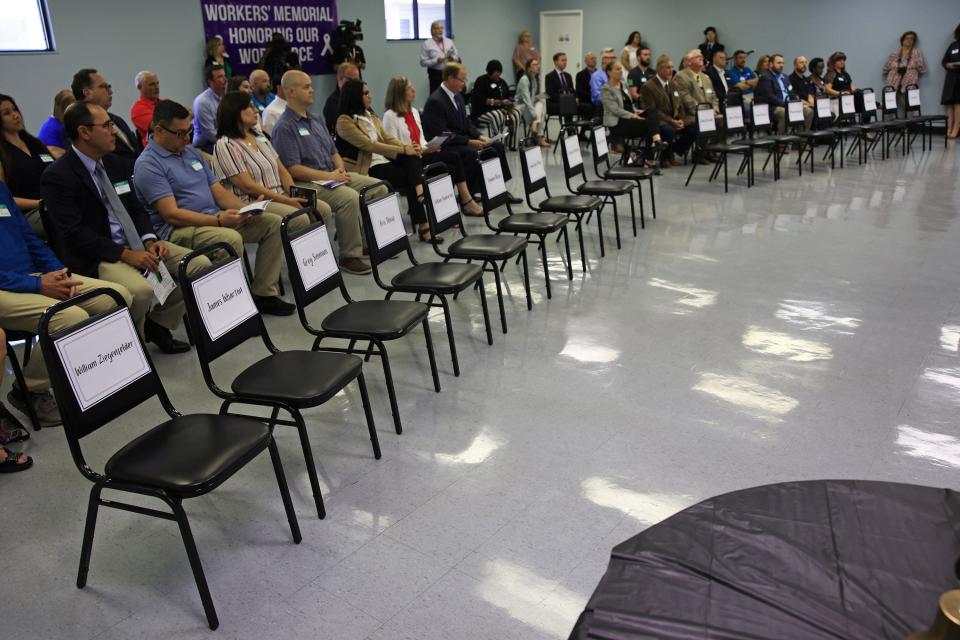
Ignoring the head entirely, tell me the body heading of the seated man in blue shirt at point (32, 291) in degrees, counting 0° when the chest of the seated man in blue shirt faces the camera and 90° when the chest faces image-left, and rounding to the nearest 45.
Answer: approximately 315°

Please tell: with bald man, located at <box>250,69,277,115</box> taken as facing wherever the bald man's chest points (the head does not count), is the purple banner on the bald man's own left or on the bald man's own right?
on the bald man's own left

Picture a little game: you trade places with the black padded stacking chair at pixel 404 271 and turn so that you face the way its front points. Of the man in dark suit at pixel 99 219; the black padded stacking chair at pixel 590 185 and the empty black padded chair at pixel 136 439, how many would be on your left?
1

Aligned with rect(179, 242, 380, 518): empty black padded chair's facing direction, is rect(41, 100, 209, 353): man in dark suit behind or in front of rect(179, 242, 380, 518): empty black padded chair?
behind

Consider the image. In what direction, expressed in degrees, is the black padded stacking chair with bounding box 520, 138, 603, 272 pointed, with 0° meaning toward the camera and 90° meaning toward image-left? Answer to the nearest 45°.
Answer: approximately 315°

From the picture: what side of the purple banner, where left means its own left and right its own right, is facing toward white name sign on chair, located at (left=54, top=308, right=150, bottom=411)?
front

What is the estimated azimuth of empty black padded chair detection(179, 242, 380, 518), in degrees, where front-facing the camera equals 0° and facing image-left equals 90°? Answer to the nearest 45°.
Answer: approximately 315°

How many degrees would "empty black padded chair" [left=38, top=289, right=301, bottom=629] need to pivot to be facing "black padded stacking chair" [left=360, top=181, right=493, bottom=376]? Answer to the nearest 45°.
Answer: approximately 90° to its left

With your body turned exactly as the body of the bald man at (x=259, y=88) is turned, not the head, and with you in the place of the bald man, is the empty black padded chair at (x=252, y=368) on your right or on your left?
on your right

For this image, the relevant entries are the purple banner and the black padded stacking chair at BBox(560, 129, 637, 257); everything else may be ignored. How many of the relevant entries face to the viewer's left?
0

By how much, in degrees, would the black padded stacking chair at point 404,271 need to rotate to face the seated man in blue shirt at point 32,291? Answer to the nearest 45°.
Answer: approximately 135° to its right

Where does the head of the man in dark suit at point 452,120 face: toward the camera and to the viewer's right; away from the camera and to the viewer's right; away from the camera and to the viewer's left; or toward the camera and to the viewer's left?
toward the camera and to the viewer's right

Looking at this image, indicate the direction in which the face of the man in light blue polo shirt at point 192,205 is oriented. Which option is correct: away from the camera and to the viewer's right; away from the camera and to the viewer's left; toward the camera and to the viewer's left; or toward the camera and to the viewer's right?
toward the camera and to the viewer's right
